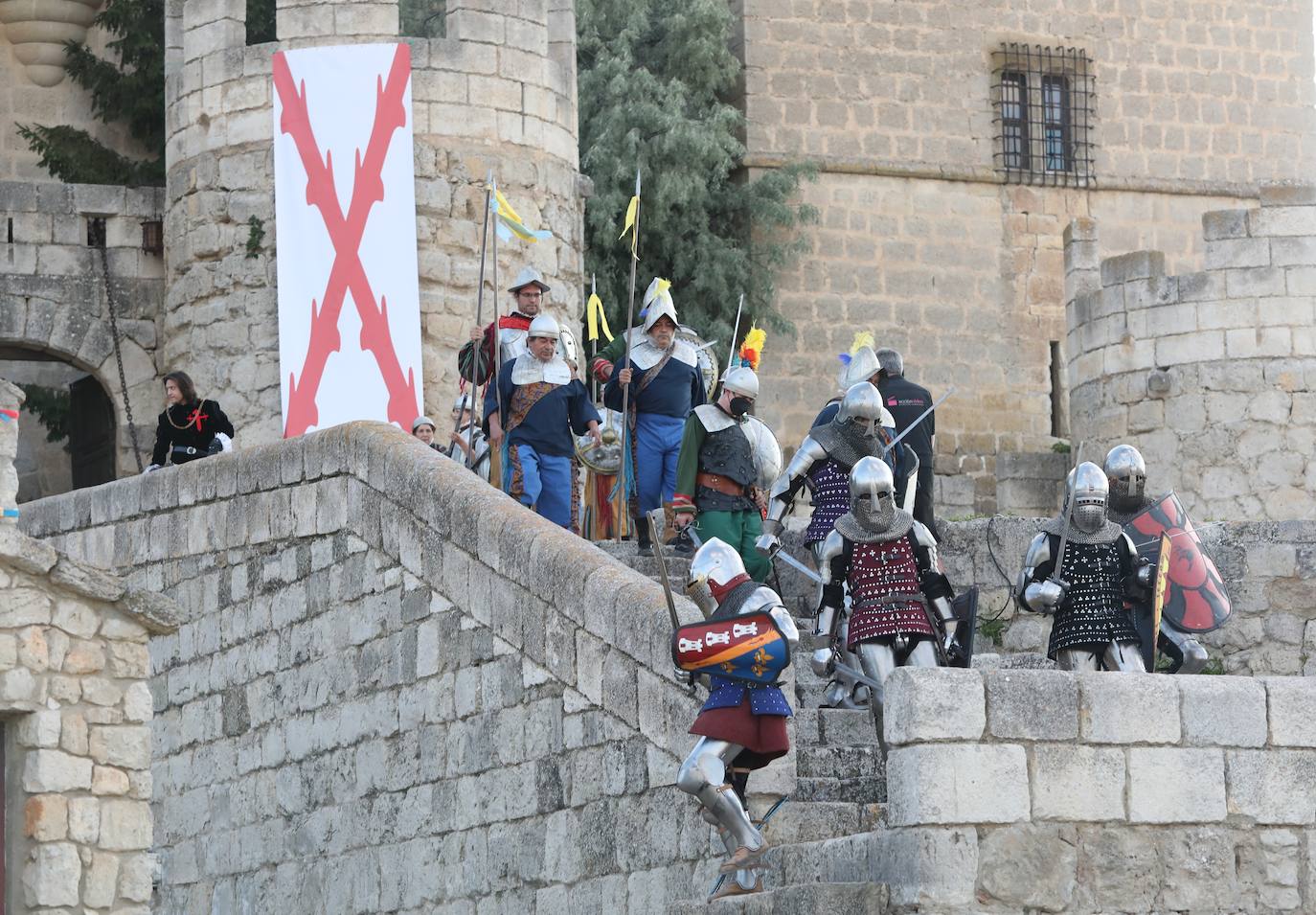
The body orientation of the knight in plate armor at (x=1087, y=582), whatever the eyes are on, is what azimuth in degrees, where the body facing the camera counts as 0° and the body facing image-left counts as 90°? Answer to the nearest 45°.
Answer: approximately 0°

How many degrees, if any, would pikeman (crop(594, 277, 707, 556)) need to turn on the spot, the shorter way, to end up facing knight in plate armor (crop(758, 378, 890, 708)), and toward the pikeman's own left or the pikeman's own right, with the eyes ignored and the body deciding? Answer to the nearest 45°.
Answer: approximately 45° to the pikeman's own left

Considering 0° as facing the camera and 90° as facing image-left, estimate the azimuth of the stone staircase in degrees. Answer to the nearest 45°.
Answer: approximately 0°
